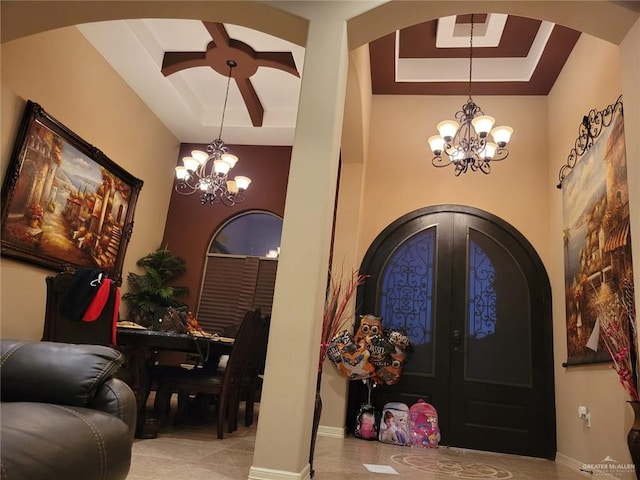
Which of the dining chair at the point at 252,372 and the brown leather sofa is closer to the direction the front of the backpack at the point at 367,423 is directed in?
the brown leather sofa

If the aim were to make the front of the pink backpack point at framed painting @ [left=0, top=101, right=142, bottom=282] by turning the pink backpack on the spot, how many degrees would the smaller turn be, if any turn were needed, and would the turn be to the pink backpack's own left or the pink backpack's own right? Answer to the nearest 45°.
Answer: approximately 90° to the pink backpack's own right

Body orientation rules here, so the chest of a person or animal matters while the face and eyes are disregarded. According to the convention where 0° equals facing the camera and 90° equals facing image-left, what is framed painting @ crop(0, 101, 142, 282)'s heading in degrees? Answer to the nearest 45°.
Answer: approximately 315°

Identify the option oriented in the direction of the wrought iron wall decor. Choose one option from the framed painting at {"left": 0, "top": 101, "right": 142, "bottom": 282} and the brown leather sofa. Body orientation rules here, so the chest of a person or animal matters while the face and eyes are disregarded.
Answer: the framed painting

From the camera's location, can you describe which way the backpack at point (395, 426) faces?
facing the viewer

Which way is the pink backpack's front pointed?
toward the camera

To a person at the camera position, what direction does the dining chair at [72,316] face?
facing away from the viewer and to the right of the viewer

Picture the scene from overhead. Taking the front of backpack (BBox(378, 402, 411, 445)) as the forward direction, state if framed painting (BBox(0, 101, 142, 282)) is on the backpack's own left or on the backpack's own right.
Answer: on the backpack's own right

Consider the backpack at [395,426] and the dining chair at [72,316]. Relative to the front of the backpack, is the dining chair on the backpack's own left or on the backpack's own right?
on the backpack's own right

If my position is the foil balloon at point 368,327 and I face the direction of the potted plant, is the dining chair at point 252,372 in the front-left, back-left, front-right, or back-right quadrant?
front-left

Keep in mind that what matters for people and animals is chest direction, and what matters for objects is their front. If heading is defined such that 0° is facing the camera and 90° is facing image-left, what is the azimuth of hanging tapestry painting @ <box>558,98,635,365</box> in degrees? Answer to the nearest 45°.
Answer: approximately 45°

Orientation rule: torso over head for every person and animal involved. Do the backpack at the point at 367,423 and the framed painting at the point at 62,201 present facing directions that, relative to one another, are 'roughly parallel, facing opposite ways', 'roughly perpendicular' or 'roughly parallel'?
roughly perpendicular

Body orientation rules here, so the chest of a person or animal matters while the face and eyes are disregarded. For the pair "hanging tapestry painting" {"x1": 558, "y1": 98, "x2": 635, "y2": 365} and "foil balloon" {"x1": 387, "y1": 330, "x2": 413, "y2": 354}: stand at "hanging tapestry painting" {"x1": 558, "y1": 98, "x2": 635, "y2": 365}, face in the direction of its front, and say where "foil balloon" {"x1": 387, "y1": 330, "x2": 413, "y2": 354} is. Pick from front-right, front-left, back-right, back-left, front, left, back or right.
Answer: front-right
